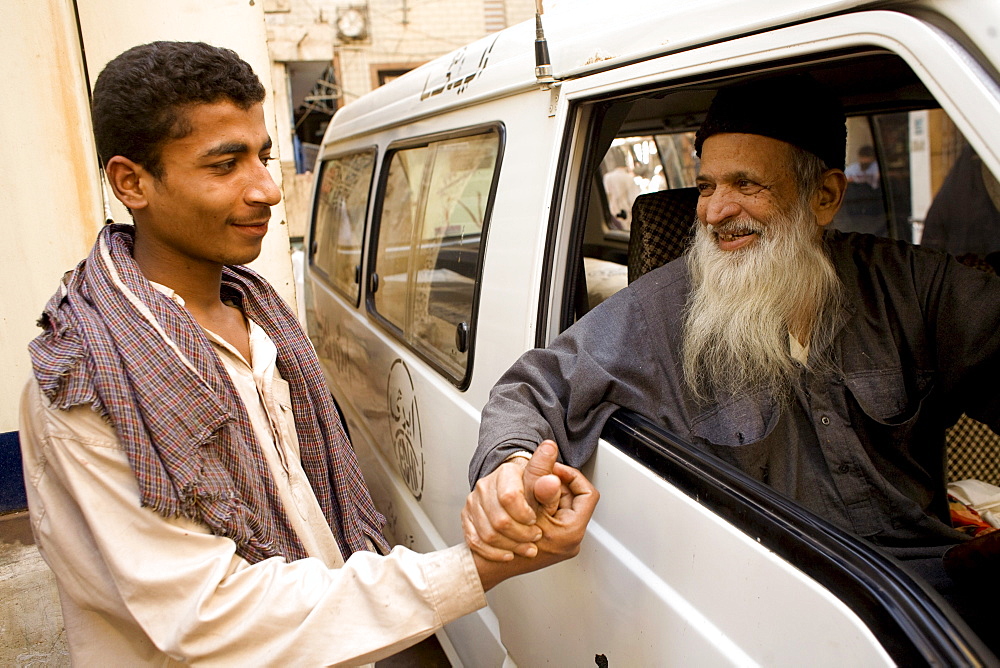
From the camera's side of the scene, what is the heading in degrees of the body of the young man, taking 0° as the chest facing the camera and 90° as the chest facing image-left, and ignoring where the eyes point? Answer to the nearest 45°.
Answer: approximately 315°

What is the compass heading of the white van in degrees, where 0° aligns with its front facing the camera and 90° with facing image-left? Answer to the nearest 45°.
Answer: approximately 315°
